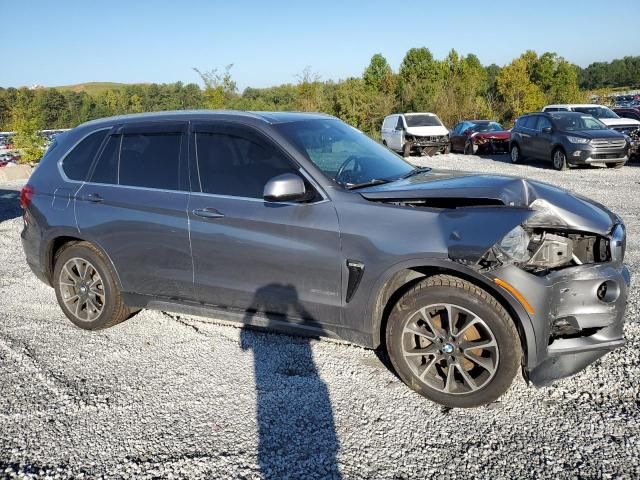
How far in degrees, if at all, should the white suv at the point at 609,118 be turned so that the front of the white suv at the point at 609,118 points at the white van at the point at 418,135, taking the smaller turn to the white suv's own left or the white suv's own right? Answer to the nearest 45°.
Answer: approximately 135° to the white suv's own right

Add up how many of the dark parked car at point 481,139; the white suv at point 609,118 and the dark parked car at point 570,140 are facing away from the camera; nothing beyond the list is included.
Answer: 0

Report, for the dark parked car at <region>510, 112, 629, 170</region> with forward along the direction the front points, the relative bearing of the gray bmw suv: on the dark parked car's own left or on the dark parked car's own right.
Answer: on the dark parked car's own right

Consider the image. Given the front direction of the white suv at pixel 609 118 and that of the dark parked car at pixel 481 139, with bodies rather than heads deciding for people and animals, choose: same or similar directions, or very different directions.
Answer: same or similar directions

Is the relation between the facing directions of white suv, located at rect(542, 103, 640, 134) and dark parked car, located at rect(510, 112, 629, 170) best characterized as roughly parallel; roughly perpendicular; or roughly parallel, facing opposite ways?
roughly parallel

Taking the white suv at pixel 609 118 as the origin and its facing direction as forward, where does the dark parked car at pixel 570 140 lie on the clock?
The dark parked car is roughly at 2 o'clock from the white suv.

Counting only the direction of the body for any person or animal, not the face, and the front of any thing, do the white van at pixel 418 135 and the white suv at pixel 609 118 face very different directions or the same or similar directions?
same or similar directions

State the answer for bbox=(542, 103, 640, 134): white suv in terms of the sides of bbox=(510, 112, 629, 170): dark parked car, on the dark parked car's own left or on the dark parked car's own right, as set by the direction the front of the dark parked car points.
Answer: on the dark parked car's own left

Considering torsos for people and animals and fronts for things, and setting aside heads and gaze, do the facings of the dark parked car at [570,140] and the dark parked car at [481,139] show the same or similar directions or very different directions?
same or similar directions

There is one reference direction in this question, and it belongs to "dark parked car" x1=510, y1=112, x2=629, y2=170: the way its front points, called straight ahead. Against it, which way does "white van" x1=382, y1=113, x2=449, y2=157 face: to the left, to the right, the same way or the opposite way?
the same way

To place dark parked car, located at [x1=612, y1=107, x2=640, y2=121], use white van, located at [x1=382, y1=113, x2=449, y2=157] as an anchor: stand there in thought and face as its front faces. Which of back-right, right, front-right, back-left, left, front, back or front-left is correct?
front-left

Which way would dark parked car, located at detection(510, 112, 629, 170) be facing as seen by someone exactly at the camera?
facing the viewer and to the right of the viewer

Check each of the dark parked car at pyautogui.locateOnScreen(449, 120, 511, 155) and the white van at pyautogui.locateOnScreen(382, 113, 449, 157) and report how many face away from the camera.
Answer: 0

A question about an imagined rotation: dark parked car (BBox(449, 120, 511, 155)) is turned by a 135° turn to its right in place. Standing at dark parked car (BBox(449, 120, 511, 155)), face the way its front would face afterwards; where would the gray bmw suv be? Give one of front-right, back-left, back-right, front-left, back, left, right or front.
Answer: left
